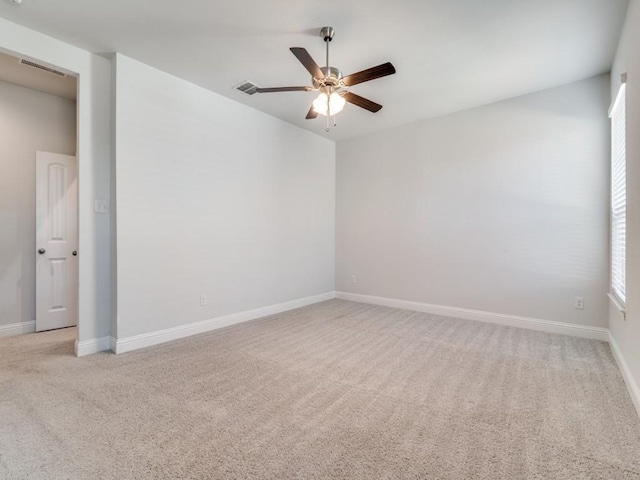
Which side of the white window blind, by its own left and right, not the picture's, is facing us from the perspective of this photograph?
left
